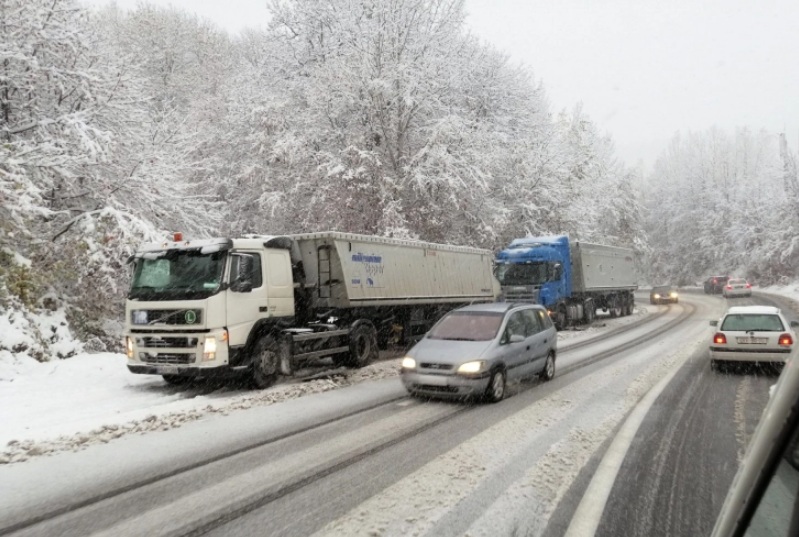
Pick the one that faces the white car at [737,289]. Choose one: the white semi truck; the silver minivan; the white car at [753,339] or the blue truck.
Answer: the white car at [753,339]

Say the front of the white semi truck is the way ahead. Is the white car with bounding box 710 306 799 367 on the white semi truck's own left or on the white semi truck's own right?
on the white semi truck's own left

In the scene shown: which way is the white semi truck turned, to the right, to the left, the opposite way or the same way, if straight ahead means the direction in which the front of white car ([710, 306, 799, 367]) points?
the opposite way

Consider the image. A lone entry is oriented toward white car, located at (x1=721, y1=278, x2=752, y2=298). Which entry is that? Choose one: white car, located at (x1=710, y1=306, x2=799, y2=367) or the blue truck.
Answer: white car, located at (x1=710, y1=306, x2=799, y2=367)

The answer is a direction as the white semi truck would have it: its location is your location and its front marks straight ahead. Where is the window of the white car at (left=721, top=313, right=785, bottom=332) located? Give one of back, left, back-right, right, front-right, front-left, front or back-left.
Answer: back-left

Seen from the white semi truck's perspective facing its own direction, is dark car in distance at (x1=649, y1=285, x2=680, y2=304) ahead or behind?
behind

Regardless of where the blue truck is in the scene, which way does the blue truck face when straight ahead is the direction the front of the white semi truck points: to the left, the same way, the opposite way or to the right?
the same way

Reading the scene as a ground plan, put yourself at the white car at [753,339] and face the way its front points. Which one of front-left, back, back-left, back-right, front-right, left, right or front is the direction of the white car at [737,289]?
front

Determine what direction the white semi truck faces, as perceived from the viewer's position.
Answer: facing the viewer and to the left of the viewer

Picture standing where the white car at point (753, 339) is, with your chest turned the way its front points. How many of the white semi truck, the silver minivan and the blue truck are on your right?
0

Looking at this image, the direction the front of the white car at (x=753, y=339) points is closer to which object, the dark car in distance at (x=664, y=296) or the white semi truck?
the dark car in distance

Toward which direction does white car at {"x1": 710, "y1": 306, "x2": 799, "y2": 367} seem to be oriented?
away from the camera

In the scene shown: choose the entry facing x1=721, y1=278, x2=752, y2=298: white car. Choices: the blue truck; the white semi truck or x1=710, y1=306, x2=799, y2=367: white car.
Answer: x1=710, y1=306, x2=799, y2=367: white car

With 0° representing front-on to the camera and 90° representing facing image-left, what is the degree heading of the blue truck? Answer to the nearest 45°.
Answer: approximately 45°

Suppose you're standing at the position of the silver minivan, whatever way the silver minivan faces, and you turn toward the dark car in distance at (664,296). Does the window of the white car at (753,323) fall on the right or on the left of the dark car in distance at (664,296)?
right

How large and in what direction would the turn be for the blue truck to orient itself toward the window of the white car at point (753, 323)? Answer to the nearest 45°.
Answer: approximately 45° to its left

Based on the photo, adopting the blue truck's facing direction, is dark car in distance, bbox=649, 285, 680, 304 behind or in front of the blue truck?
behind

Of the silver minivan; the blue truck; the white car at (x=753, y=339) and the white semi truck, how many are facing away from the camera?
1

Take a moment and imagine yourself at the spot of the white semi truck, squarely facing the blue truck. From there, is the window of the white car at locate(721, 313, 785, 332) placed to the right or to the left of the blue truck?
right

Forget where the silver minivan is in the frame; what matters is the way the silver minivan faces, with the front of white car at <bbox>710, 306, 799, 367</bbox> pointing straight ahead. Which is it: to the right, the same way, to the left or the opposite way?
the opposite way

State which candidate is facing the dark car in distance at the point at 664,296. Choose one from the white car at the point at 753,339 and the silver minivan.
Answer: the white car
